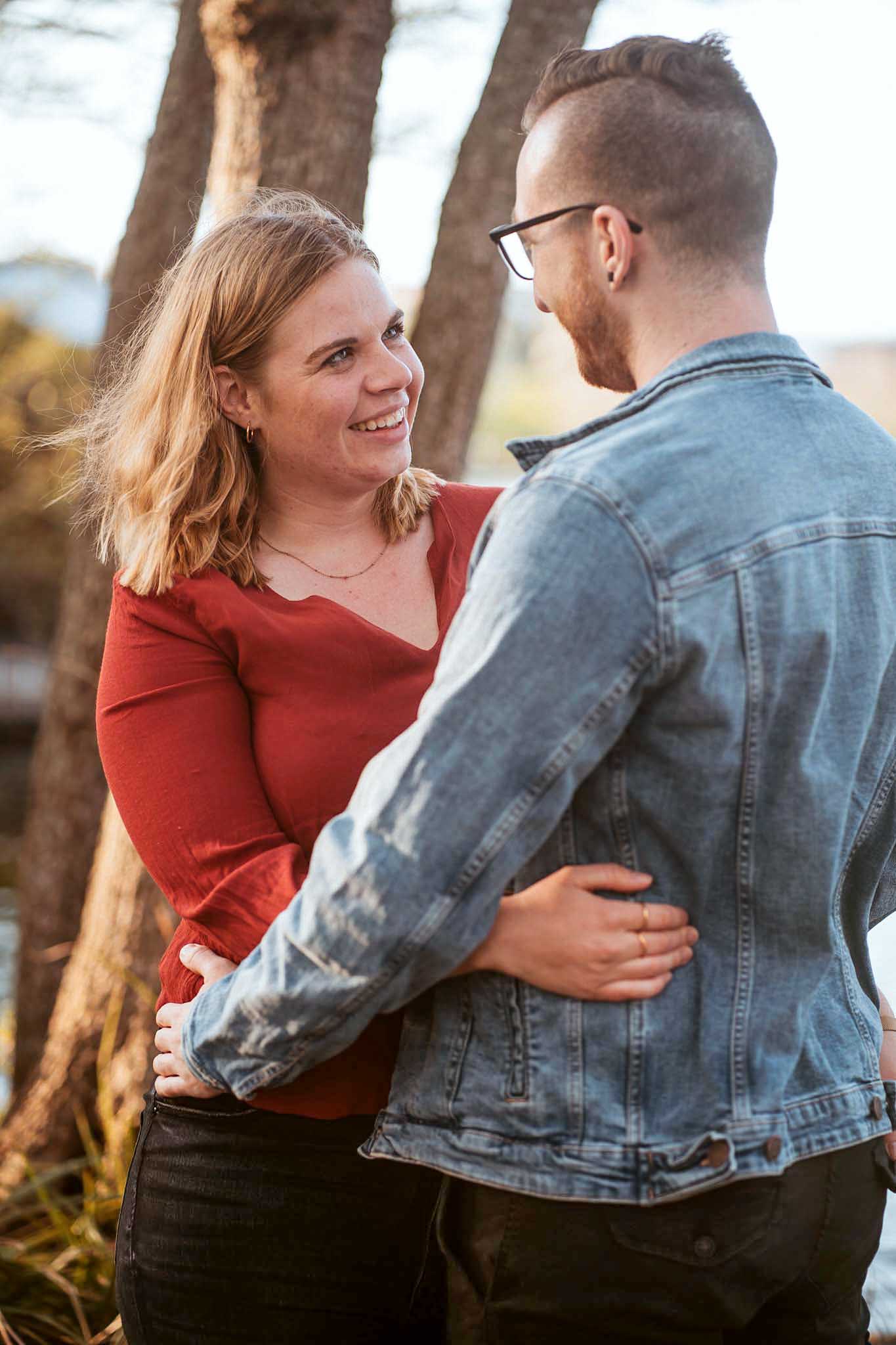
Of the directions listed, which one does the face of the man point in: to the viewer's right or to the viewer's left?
to the viewer's left

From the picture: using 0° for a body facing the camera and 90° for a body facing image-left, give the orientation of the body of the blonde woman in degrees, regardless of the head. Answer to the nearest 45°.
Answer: approximately 315°

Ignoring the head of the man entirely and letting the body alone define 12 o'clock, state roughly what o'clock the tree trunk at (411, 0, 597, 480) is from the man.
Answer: The tree trunk is roughly at 1 o'clock from the man.

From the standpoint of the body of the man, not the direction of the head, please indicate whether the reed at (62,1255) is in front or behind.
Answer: in front

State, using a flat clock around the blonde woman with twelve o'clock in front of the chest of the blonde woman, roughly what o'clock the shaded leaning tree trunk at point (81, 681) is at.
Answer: The shaded leaning tree trunk is roughly at 7 o'clock from the blonde woman.

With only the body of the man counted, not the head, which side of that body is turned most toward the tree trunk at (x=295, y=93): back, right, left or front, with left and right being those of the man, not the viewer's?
front

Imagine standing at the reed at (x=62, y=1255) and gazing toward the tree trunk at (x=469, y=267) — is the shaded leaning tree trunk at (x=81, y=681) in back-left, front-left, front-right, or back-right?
front-left

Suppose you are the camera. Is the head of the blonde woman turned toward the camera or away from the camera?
toward the camera

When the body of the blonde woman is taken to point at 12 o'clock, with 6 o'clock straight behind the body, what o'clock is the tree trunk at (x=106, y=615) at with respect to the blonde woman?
The tree trunk is roughly at 7 o'clock from the blonde woman.

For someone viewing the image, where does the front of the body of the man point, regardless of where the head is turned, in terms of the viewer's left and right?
facing away from the viewer and to the left of the viewer

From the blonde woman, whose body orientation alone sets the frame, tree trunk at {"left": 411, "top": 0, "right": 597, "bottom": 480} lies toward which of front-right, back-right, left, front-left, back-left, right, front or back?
back-left

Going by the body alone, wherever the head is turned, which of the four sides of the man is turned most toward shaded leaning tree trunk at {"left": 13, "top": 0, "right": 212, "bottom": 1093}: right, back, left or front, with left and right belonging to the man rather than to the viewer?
front

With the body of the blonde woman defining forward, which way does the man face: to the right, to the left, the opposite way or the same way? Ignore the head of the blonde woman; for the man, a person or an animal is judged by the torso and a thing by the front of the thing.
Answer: the opposite way
